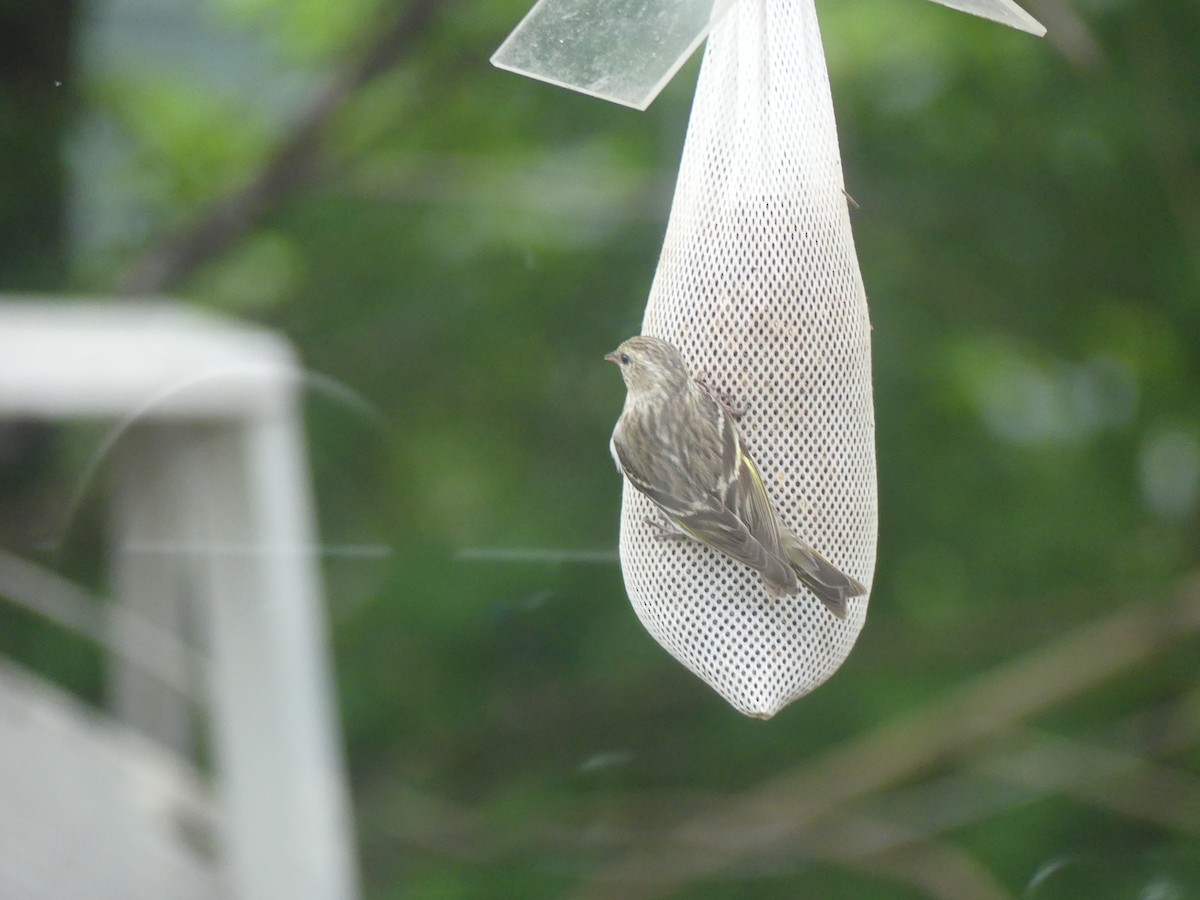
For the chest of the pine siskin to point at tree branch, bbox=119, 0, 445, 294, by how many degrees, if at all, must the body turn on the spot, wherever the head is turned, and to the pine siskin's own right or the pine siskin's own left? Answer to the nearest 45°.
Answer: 0° — it already faces it

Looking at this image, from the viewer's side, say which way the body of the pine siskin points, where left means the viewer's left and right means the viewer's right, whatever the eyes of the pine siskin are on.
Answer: facing away from the viewer and to the left of the viewer
